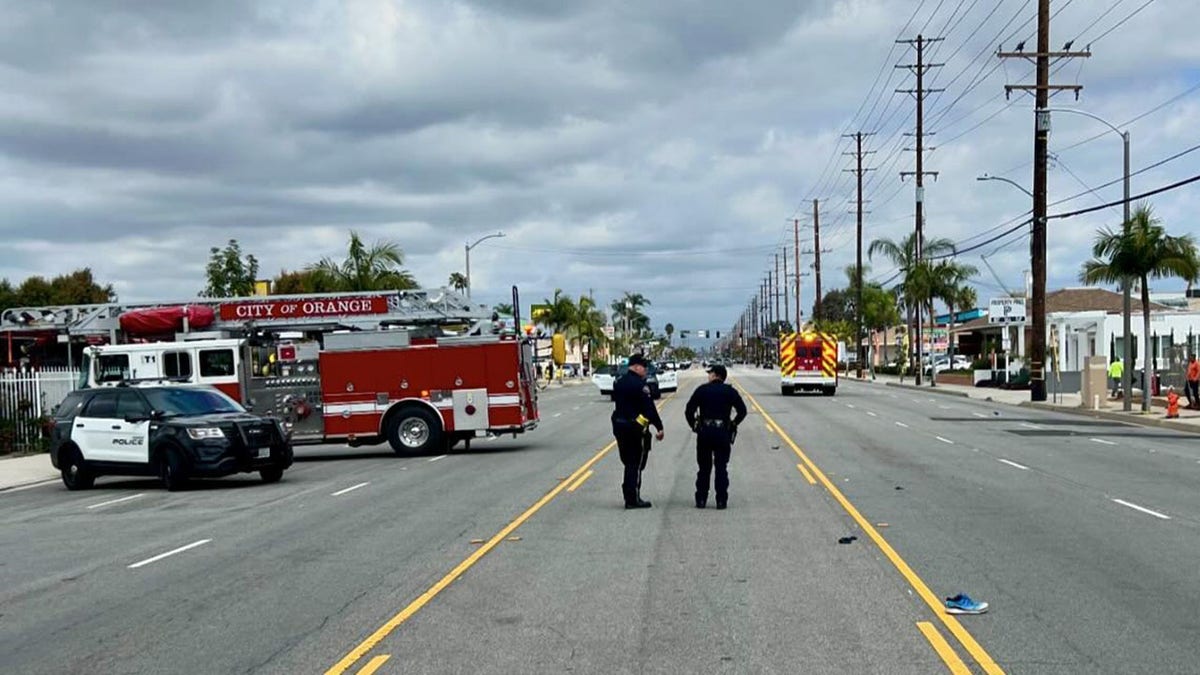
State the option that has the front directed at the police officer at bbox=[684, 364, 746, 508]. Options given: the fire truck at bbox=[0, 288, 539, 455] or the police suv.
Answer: the police suv

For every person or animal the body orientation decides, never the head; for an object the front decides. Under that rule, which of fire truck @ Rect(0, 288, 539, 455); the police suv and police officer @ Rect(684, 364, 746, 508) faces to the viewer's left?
the fire truck

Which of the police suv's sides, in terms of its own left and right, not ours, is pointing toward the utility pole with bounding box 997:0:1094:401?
left

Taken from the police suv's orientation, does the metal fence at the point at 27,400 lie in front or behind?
behind

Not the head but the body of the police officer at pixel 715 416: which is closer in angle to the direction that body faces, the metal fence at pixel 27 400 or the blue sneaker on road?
the metal fence

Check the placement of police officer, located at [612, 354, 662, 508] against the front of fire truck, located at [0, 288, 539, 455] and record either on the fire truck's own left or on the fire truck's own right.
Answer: on the fire truck's own left

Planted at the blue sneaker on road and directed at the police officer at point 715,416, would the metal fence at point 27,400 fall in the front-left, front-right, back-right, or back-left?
front-left

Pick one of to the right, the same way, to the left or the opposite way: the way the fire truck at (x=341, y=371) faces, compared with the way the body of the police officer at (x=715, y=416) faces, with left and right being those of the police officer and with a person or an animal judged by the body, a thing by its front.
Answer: to the left

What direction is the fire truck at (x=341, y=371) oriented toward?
to the viewer's left

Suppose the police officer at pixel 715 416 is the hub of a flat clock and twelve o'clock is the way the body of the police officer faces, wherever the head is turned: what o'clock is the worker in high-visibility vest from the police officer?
The worker in high-visibility vest is roughly at 1 o'clock from the police officer.

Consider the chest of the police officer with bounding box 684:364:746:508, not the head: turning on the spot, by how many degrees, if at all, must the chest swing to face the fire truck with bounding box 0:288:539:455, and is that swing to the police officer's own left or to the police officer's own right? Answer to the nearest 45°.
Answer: approximately 45° to the police officer's own left

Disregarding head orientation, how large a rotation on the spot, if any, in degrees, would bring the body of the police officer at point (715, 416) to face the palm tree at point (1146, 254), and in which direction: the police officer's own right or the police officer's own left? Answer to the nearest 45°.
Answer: approximately 45° to the police officer's own right

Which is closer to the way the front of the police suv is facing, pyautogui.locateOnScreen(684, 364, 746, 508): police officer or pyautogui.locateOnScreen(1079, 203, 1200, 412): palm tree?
the police officer

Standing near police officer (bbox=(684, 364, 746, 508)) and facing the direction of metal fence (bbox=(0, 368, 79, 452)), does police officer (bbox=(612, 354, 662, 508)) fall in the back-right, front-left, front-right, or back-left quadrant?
front-left

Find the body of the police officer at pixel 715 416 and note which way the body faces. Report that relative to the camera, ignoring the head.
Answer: away from the camera

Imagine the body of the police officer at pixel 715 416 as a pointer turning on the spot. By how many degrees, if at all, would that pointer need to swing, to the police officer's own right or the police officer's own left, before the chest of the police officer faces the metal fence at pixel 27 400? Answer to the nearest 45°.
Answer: approximately 45° to the police officer's own left

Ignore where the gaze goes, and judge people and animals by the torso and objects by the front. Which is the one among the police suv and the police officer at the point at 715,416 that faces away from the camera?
the police officer

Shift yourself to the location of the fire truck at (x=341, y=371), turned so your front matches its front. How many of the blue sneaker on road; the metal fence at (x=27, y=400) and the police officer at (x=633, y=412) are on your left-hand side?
2
